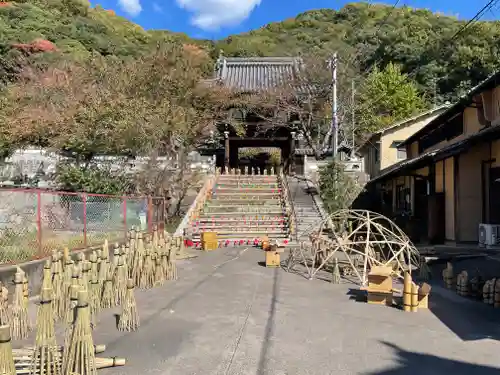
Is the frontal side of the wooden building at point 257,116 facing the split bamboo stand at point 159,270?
yes

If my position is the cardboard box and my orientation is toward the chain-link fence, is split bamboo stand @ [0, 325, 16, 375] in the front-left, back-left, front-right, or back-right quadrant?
front-left

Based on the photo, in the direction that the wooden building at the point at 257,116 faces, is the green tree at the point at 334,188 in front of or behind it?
in front

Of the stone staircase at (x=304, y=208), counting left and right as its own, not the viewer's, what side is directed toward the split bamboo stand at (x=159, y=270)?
front

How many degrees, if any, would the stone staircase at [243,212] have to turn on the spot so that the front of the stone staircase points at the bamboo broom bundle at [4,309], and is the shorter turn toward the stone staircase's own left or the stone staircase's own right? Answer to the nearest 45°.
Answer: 0° — it already faces it

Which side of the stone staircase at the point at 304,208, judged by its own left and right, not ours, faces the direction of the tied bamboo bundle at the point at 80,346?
front

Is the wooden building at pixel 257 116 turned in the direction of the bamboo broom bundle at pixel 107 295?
yes

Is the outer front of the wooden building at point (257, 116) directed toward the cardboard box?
yes

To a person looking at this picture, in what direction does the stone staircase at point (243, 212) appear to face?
facing the viewer

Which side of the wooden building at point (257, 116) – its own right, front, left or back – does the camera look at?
front

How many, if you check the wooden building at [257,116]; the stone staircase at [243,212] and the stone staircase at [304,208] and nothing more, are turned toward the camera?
3

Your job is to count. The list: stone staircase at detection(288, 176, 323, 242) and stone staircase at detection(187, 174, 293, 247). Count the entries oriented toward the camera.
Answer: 2

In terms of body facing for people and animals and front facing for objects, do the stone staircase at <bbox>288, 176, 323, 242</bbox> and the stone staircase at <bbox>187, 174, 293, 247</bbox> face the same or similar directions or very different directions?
same or similar directions

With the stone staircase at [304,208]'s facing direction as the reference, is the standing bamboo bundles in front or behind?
in front

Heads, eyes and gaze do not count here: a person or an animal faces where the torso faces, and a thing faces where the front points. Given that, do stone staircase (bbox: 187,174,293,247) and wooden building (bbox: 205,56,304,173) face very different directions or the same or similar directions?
same or similar directions

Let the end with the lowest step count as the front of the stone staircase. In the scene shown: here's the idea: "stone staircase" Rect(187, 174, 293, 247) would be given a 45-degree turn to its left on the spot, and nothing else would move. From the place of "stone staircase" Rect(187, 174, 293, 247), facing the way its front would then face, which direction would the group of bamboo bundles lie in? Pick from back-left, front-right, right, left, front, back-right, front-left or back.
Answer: front-right
